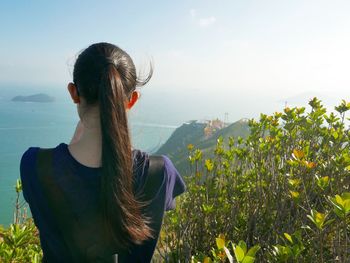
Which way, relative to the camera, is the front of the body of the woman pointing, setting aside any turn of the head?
away from the camera

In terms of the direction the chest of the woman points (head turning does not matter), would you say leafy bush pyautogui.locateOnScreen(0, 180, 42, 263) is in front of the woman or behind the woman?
in front

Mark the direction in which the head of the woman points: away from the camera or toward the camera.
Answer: away from the camera

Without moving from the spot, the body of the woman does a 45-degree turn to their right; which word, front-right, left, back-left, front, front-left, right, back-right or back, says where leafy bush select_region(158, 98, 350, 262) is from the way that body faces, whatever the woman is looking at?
front
